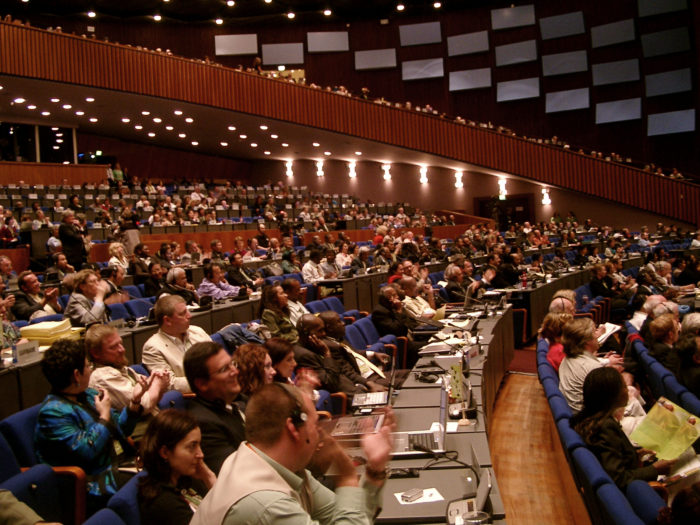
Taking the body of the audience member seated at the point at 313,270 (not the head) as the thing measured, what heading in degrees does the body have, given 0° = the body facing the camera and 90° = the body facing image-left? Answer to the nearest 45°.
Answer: approximately 270°

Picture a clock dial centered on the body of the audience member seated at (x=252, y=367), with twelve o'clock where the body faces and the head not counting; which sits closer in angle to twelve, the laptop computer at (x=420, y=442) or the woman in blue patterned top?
the laptop computer

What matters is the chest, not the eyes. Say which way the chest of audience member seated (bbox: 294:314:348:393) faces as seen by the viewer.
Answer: to the viewer's right

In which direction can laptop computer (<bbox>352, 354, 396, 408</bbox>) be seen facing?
to the viewer's left

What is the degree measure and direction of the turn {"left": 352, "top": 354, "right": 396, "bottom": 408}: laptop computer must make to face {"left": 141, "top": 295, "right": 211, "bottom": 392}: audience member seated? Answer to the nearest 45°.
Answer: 0° — it already faces them

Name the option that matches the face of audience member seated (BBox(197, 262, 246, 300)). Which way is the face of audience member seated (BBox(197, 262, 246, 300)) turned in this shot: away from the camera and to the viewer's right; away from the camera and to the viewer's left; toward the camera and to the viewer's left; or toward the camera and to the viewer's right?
toward the camera and to the viewer's right

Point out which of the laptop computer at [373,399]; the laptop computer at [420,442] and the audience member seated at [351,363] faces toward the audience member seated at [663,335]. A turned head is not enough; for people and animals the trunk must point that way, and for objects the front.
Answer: the audience member seated at [351,363]

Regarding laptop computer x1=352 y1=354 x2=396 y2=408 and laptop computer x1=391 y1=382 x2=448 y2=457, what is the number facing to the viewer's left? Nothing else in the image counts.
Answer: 2

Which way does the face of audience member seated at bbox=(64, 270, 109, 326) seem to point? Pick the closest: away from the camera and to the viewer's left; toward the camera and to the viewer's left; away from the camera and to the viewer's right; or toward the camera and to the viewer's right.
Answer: toward the camera and to the viewer's right

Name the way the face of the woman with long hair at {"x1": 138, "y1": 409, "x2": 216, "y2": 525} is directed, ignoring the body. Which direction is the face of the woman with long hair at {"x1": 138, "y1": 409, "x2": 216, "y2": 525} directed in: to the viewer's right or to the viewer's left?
to the viewer's right
